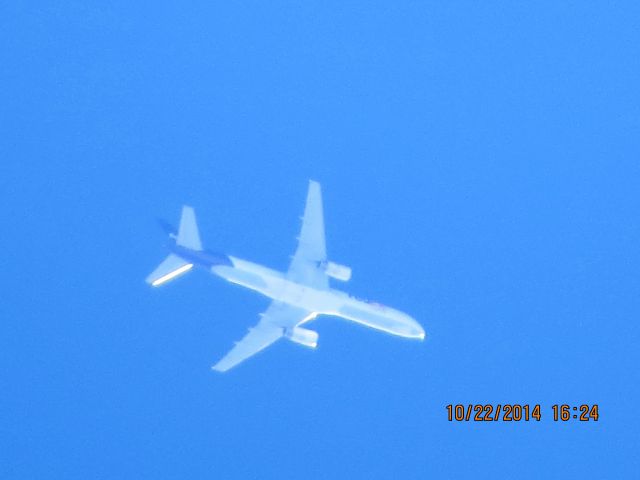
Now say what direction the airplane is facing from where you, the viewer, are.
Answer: facing away from the viewer and to the right of the viewer
